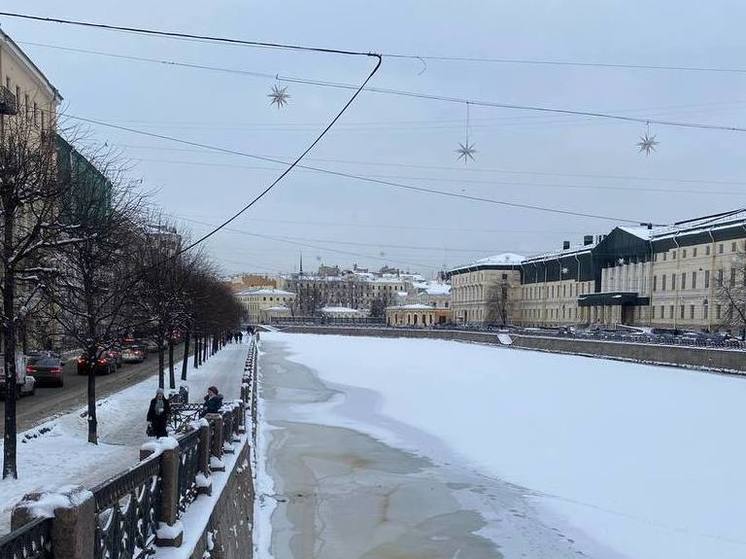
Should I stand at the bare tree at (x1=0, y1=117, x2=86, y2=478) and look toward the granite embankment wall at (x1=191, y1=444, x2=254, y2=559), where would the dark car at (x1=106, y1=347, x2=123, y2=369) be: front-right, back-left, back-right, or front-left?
back-left

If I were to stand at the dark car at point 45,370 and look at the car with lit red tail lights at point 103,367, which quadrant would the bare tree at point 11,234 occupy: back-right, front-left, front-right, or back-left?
back-right

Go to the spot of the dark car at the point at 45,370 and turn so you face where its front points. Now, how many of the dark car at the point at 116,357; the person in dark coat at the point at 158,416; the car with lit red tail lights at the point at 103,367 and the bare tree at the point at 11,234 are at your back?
2
